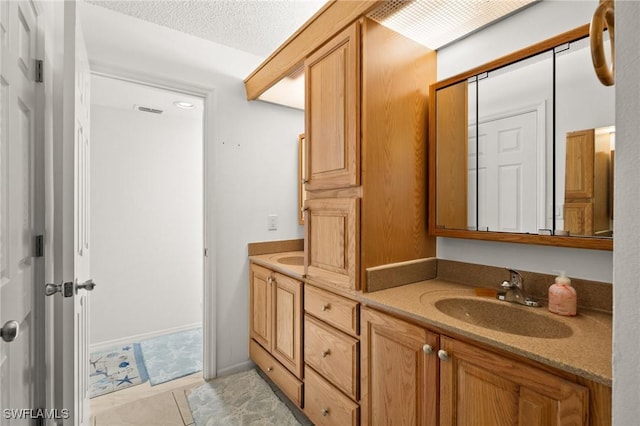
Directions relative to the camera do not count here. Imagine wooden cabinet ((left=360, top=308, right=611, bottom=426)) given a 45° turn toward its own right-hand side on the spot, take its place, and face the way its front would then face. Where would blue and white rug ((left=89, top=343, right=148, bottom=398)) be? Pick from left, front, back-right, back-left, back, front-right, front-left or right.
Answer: front

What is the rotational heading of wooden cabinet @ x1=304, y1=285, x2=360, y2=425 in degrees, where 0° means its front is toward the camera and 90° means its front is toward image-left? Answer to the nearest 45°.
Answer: approximately 45°

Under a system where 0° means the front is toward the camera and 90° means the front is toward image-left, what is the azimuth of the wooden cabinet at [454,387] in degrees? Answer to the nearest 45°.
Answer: approximately 45°

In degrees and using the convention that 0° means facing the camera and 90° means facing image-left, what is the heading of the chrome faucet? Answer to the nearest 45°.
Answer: approximately 45°

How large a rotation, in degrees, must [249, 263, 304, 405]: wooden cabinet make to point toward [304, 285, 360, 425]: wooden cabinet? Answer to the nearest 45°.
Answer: approximately 90° to its left

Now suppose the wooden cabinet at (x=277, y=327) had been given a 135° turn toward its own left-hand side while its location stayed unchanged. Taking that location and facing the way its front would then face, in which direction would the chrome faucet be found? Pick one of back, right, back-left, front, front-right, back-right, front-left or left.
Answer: front-right

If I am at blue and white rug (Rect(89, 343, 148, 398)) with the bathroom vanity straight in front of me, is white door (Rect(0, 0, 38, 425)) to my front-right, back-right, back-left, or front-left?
front-right

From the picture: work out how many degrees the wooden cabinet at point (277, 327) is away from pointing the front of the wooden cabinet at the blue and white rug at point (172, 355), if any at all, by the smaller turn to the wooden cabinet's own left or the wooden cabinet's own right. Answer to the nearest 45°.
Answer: approximately 90° to the wooden cabinet's own right

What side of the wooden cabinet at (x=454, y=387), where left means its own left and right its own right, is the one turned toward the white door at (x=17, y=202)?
front

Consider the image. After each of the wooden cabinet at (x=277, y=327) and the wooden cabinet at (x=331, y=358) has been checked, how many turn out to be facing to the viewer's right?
0

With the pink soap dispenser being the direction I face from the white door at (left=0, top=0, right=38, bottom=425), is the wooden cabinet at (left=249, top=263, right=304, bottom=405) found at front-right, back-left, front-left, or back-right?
front-left

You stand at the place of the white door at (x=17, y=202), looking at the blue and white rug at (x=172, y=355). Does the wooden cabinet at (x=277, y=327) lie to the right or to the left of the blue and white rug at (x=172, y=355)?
right
